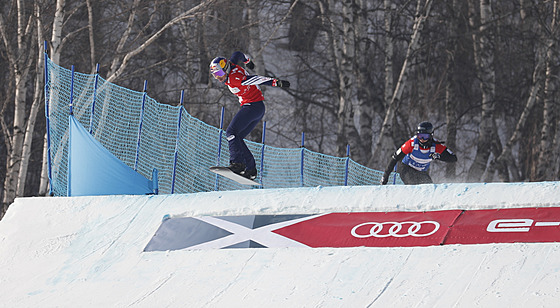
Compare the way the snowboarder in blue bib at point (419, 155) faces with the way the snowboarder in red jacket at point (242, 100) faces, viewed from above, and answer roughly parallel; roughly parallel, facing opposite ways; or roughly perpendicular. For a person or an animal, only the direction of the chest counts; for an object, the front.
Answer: roughly perpendicular

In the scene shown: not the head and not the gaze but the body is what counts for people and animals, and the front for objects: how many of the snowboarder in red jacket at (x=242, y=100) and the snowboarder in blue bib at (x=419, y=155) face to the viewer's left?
1

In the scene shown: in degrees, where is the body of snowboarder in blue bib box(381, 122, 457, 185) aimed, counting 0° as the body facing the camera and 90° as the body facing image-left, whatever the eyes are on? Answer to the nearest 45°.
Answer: approximately 0°

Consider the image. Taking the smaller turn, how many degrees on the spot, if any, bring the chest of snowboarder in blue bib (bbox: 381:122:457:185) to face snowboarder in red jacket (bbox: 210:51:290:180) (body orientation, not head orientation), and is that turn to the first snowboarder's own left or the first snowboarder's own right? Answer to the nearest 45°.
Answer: approximately 90° to the first snowboarder's own right

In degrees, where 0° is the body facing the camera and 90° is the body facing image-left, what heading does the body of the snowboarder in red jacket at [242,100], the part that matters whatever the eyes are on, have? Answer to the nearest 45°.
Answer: approximately 90°

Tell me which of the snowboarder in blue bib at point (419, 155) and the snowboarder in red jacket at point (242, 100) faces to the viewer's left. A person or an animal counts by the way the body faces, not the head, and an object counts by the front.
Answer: the snowboarder in red jacket at point (242, 100)

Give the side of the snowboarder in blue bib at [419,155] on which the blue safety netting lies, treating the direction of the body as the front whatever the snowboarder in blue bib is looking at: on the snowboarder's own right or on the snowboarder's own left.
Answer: on the snowboarder's own right

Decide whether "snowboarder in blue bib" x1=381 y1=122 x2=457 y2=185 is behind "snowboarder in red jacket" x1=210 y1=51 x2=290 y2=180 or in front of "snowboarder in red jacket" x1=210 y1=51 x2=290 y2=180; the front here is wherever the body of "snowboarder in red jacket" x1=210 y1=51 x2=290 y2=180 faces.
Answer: behind

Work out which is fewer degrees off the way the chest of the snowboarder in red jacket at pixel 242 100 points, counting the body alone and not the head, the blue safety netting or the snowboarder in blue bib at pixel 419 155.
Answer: the blue safety netting
